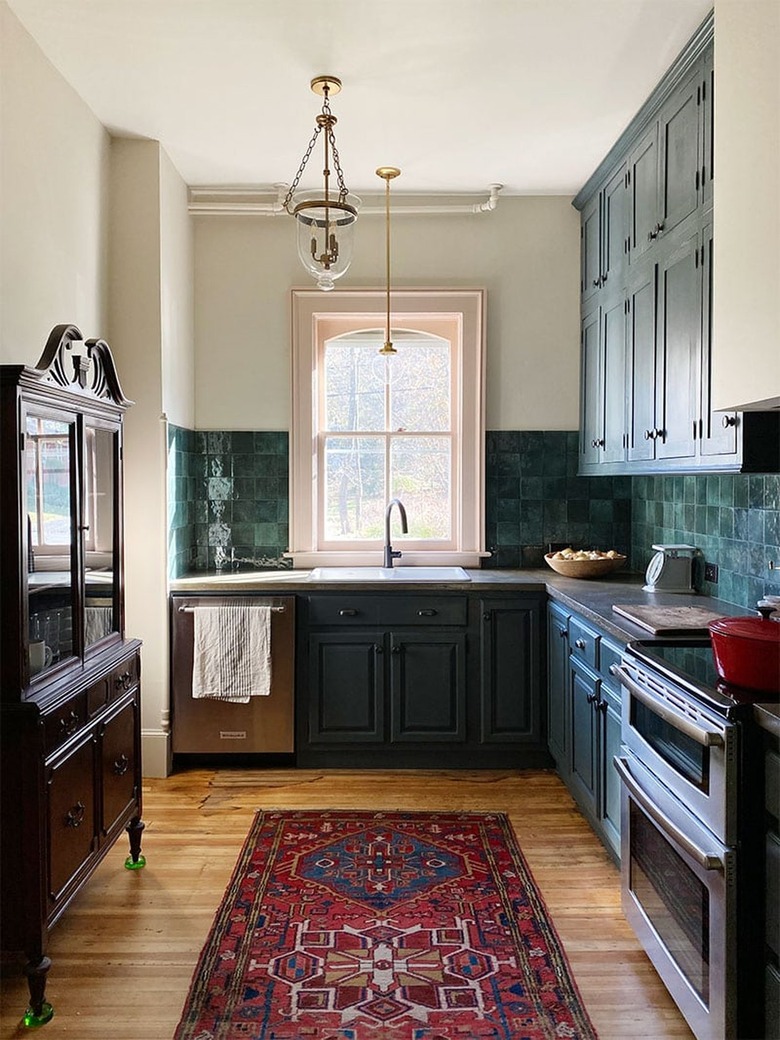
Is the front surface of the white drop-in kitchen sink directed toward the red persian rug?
yes

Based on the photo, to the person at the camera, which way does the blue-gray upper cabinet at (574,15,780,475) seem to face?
facing to the left of the viewer

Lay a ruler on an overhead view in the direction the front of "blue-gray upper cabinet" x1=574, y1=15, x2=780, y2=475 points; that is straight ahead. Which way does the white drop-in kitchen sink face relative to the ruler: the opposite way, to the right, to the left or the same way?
to the left

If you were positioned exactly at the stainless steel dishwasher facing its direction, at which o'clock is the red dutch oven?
The red dutch oven is roughly at 11 o'clock from the stainless steel dishwasher.
